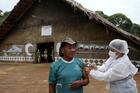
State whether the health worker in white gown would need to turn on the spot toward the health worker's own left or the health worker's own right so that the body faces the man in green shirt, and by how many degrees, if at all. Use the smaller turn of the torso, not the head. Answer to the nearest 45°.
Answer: approximately 45° to the health worker's own left

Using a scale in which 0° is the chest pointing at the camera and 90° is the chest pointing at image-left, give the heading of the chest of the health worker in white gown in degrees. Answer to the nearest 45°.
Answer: approximately 90°

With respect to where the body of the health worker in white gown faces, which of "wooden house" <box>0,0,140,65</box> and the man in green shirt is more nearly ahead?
the man in green shirt

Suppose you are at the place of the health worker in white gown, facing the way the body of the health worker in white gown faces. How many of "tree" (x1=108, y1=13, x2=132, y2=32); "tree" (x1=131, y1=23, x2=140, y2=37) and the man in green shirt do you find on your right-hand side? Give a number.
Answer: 2

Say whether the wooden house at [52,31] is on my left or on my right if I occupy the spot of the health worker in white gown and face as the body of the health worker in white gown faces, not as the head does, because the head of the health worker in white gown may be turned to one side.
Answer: on my right

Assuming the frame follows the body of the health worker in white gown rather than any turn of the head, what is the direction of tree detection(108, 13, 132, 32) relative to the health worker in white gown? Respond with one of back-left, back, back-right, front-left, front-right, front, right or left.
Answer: right

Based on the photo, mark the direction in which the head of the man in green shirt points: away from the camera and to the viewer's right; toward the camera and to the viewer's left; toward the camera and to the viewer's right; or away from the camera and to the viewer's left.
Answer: toward the camera and to the viewer's right

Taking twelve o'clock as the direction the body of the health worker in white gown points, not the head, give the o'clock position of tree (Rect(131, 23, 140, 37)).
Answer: The tree is roughly at 3 o'clock from the health worker in white gown.
